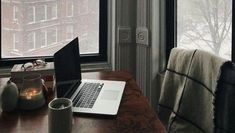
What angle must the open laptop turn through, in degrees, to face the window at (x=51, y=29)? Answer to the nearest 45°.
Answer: approximately 90° to its left

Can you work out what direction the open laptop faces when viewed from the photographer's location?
facing to the right of the viewer
